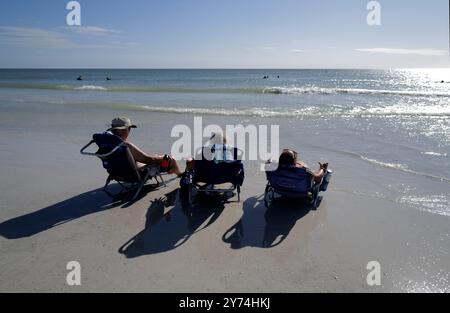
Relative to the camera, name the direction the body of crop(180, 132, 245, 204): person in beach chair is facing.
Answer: away from the camera

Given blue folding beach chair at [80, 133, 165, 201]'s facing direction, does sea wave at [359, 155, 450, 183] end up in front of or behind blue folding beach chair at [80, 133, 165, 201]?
in front

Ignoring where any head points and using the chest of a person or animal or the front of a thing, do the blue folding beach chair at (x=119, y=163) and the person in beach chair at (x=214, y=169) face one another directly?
no

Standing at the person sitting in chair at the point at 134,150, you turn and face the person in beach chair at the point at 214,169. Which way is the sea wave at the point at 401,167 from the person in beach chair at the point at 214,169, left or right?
left

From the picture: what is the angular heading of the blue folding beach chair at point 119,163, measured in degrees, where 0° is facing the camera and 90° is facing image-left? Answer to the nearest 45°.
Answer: approximately 225°

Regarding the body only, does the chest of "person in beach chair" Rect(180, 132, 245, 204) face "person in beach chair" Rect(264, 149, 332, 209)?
no

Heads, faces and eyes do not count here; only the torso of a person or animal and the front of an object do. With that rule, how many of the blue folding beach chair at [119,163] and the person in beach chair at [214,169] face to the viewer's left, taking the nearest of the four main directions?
0

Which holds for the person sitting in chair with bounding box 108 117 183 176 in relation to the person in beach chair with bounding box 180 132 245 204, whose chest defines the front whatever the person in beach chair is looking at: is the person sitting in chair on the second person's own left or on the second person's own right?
on the second person's own left

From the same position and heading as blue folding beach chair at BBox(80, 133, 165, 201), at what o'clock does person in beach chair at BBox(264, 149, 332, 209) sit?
The person in beach chair is roughly at 2 o'clock from the blue folding beach chair.

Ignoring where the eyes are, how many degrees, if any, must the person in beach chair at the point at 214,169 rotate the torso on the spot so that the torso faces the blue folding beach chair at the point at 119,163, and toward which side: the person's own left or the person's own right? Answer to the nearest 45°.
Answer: approximately 90° to the person's own left

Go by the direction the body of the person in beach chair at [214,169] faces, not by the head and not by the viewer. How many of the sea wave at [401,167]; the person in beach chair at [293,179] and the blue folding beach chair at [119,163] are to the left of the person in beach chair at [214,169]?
1
